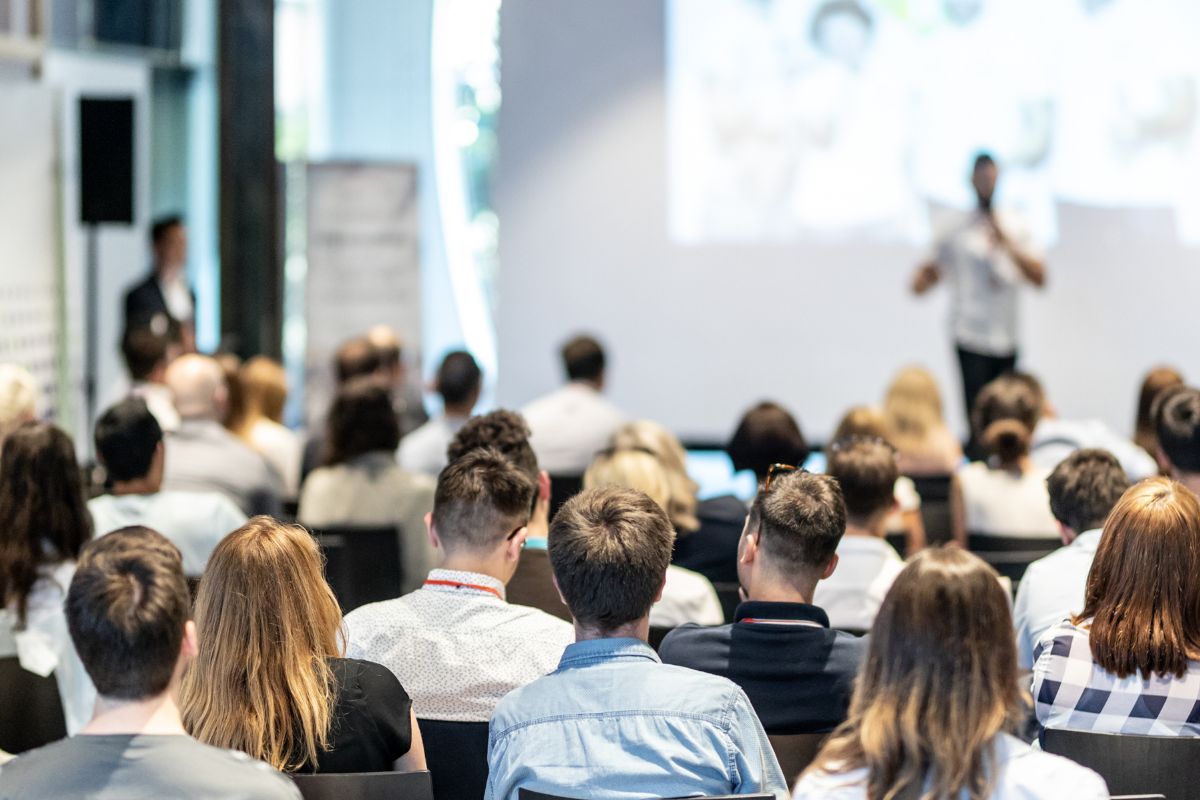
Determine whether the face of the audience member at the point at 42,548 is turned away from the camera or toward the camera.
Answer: away from the camera

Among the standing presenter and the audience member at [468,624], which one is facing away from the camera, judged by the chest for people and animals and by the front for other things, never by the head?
the audience member

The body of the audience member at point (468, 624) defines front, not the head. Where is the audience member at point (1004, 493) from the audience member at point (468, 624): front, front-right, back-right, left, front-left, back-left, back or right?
front-right

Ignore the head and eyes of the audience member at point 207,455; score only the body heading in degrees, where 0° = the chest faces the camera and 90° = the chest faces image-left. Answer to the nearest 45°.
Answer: approximately 225°

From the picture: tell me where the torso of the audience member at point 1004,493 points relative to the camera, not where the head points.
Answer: away from the camera

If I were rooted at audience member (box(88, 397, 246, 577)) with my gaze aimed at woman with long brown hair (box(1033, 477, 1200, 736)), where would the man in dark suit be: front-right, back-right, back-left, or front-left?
back-left

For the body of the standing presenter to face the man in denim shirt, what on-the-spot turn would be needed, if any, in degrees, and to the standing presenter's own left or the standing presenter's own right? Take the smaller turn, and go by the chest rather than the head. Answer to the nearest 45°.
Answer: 0° — they already face them

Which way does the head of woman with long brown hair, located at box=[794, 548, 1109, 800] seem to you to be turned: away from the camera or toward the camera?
away from the camera

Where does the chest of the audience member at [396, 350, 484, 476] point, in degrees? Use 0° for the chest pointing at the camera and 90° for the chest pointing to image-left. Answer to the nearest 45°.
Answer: approximately 180°

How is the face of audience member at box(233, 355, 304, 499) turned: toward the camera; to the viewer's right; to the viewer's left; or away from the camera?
away from the camera

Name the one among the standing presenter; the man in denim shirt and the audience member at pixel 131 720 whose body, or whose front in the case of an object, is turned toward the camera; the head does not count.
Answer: the standing presenter

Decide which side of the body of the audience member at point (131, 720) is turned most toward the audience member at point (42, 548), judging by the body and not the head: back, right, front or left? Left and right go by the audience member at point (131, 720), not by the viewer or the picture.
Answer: front

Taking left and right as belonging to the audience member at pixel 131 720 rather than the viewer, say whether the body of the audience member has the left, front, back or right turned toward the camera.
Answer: back

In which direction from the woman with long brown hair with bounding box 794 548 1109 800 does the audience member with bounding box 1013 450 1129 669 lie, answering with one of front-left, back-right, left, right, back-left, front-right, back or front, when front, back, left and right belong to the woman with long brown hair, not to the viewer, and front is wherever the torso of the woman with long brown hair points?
front

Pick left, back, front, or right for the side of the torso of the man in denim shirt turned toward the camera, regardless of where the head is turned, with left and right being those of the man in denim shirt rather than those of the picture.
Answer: back

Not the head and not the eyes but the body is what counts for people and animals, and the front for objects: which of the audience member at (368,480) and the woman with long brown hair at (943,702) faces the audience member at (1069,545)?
the woman with long brown hair

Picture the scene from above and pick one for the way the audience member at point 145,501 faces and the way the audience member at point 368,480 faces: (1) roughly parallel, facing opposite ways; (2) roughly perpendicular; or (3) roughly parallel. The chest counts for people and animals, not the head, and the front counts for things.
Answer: roughly parallel

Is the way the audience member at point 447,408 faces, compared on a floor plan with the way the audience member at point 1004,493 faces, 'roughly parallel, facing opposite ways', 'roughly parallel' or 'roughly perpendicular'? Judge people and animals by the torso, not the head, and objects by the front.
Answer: roughly parallel
